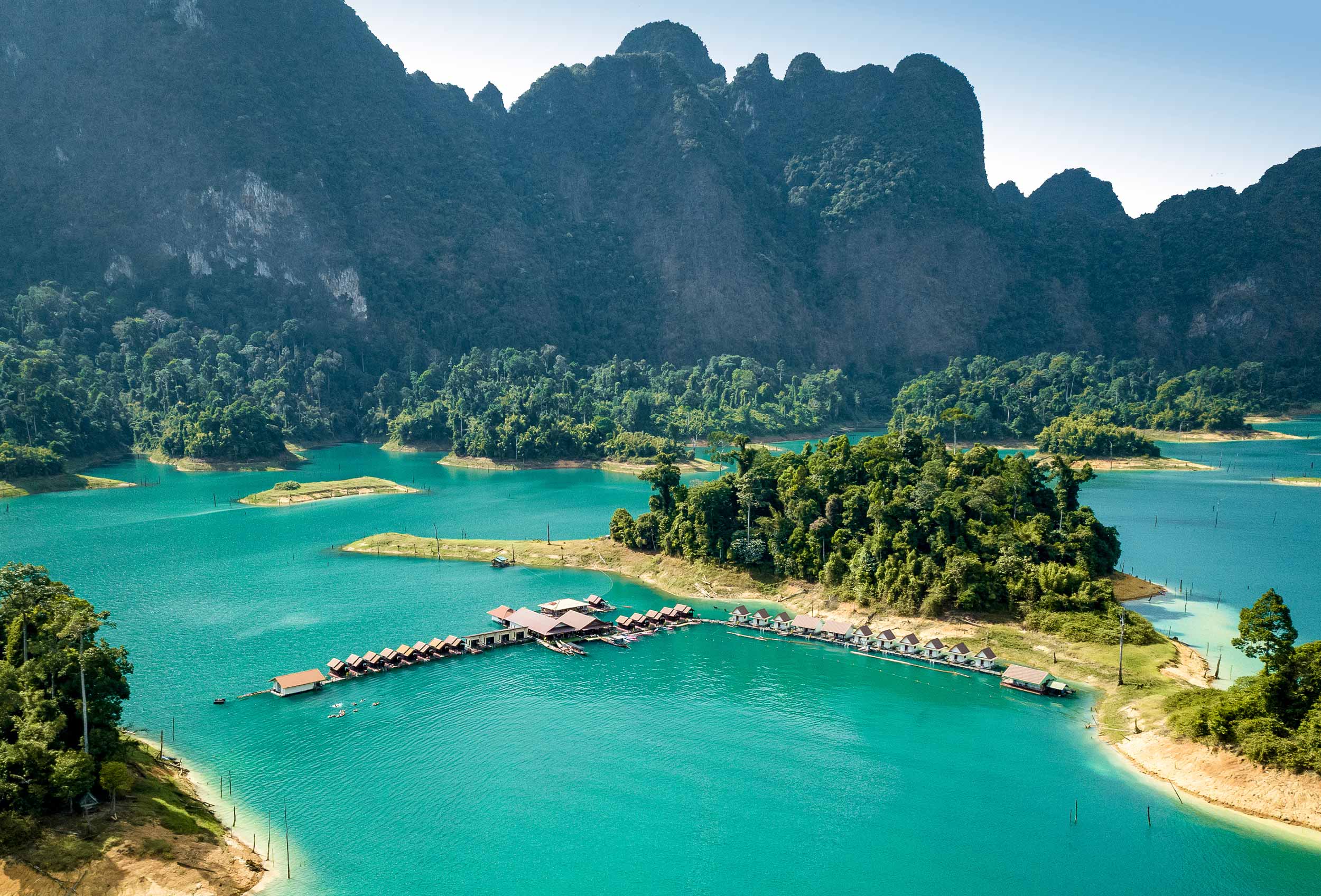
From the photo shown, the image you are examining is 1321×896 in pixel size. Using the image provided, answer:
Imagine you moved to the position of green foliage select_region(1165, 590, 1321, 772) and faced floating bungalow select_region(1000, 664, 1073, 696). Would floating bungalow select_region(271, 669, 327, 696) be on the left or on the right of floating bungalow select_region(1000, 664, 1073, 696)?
left

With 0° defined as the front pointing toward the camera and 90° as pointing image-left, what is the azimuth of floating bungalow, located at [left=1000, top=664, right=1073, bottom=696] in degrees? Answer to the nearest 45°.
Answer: approximately 45°

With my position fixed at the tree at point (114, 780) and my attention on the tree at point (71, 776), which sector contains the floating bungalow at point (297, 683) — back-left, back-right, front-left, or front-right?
back-right

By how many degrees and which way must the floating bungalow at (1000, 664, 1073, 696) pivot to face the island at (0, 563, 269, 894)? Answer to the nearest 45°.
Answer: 0° — it already faces it

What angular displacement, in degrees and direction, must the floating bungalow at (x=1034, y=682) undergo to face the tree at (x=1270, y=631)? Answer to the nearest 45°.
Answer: approximately 90° to its left

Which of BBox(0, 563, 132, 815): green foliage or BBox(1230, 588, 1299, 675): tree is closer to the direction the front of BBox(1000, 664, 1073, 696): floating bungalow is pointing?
the green foliage
